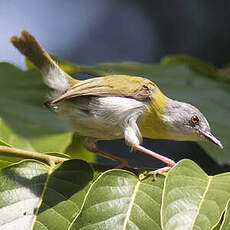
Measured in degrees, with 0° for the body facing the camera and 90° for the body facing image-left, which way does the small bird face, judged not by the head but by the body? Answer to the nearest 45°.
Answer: approximately 270°

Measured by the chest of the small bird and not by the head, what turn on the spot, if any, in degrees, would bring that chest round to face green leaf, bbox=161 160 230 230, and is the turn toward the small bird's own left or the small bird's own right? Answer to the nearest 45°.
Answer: approximately 90° to the small bird's own right

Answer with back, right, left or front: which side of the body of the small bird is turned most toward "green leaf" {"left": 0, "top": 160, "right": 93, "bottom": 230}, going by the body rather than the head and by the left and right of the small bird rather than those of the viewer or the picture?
back

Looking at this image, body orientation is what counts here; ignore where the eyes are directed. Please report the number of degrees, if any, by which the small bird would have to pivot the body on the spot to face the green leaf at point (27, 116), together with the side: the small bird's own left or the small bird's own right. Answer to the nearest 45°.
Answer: approximately 135° to the small bird's own left
